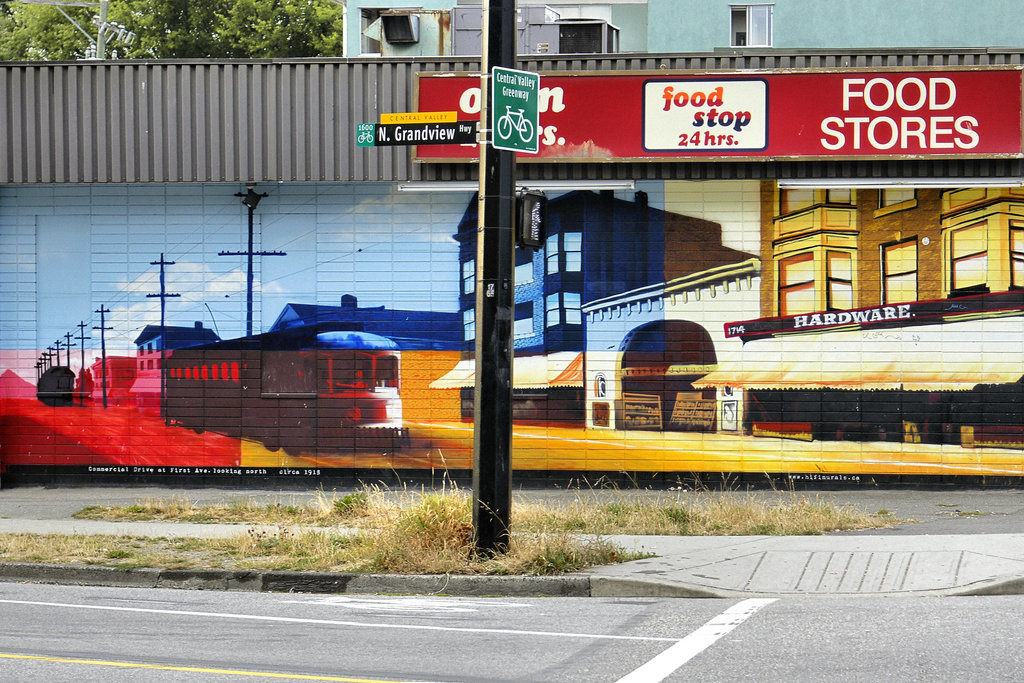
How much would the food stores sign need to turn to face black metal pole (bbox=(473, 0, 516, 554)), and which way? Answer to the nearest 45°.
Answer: approximately 45° to its right

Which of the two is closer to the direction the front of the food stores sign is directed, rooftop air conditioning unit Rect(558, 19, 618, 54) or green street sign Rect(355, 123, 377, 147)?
the green street sign

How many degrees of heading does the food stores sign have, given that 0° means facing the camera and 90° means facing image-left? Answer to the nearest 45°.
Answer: approximately 0°

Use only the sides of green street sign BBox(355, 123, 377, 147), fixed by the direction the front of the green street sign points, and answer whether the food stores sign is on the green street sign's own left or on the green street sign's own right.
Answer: on the green street sign's own left

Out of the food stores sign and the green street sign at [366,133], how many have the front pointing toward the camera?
2

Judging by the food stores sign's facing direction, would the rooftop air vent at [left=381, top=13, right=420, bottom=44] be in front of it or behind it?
behind

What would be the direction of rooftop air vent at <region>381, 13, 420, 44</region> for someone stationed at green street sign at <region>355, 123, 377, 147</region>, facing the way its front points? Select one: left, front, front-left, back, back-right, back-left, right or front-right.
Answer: back

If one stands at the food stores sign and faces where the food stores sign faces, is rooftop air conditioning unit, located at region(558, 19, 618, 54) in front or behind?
behind

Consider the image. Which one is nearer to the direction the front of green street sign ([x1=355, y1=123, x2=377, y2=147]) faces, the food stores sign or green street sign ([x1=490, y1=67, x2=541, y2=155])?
the green street sign
